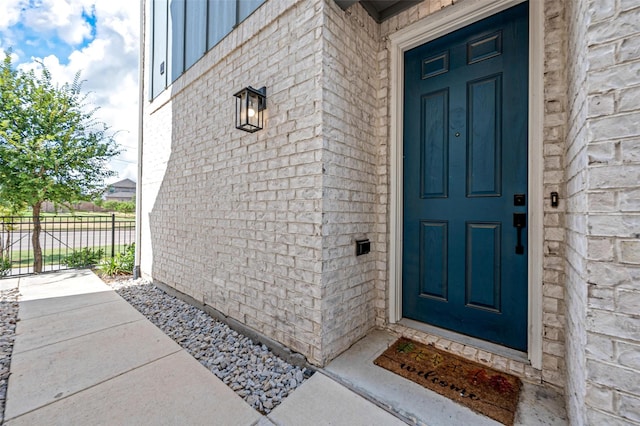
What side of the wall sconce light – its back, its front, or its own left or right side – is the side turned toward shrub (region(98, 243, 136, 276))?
right

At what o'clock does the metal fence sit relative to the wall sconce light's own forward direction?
The metal fence is roughly at 3 o'clock from the wall sconce light.

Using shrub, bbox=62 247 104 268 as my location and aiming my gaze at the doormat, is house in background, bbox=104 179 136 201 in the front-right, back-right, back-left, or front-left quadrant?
back-left

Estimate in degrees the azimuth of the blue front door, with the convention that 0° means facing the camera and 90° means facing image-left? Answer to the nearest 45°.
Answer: approximately 45°

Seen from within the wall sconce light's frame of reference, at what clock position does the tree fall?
The tree is roughly at 3 o'clock from the wall sconce light.

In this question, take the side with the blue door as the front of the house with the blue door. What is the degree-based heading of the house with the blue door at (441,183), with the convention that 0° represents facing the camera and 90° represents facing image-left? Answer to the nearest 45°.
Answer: approximately 45°
